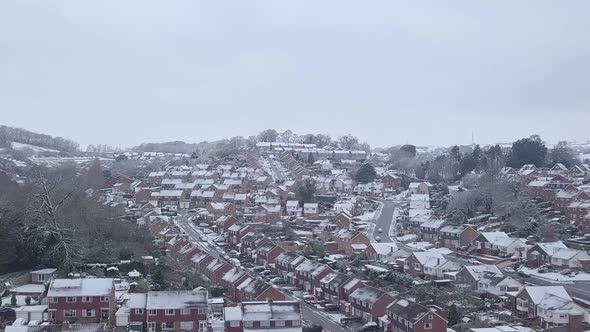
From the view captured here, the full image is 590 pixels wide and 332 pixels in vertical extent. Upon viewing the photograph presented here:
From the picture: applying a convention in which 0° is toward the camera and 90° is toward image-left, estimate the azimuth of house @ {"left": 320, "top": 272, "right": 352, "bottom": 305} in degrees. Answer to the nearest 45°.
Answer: approximately 45°

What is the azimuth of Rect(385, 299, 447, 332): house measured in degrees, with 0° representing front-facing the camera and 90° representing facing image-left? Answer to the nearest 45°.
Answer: approximately 45°

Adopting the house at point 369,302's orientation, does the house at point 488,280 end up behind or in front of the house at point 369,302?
behind

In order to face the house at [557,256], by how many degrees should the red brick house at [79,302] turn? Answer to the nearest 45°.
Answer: approximately 90° to its left

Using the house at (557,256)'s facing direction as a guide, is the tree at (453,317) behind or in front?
in front

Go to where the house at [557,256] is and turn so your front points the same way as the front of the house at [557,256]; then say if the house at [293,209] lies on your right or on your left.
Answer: on your right

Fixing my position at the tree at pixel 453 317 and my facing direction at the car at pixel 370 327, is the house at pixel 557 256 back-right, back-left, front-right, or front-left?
back-right

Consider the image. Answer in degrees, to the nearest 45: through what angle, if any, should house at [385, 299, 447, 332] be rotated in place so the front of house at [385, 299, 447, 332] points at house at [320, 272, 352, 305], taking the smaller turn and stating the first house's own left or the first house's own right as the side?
approximately 90° to the first house's own right
